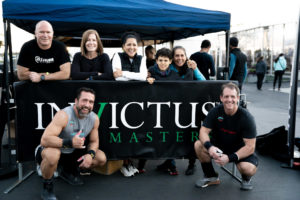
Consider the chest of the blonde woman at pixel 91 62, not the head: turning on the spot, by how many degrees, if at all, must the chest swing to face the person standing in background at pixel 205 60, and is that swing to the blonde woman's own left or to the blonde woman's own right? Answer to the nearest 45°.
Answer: approximately 135° to the blonde woman's own left
